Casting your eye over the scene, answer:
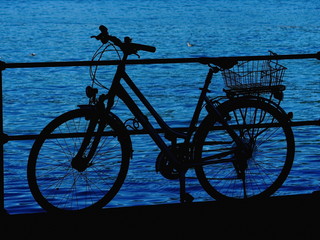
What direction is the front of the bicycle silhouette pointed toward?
to the viewer's left
